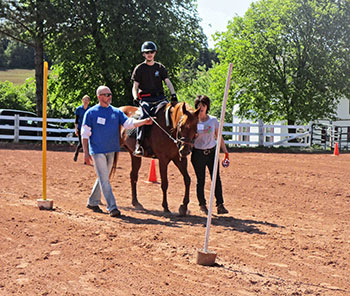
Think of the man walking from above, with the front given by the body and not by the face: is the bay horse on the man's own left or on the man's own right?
on the man's own left

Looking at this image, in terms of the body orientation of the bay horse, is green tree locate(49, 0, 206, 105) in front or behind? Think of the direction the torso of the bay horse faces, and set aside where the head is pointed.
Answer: behind

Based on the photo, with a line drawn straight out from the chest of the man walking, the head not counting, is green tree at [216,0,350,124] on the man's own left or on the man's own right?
on the man's own left

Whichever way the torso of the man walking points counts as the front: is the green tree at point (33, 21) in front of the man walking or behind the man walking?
behind

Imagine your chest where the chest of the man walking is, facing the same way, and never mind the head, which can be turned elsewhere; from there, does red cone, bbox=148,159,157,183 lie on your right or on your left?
on your left

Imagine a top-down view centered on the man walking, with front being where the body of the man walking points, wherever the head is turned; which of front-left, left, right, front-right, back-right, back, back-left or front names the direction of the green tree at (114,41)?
back-left

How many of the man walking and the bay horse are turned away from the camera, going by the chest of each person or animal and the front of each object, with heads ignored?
0

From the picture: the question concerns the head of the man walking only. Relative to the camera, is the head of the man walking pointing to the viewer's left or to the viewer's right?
to the viewer's right

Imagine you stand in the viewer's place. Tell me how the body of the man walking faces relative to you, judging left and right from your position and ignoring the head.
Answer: facing the viewer and to the right of the viewer

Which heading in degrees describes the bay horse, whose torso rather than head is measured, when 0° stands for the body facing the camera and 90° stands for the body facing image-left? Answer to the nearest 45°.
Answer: approximately 315°

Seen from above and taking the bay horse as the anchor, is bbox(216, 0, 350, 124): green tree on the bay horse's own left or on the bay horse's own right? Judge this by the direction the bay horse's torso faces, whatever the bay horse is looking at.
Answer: on the bay horse's own left
